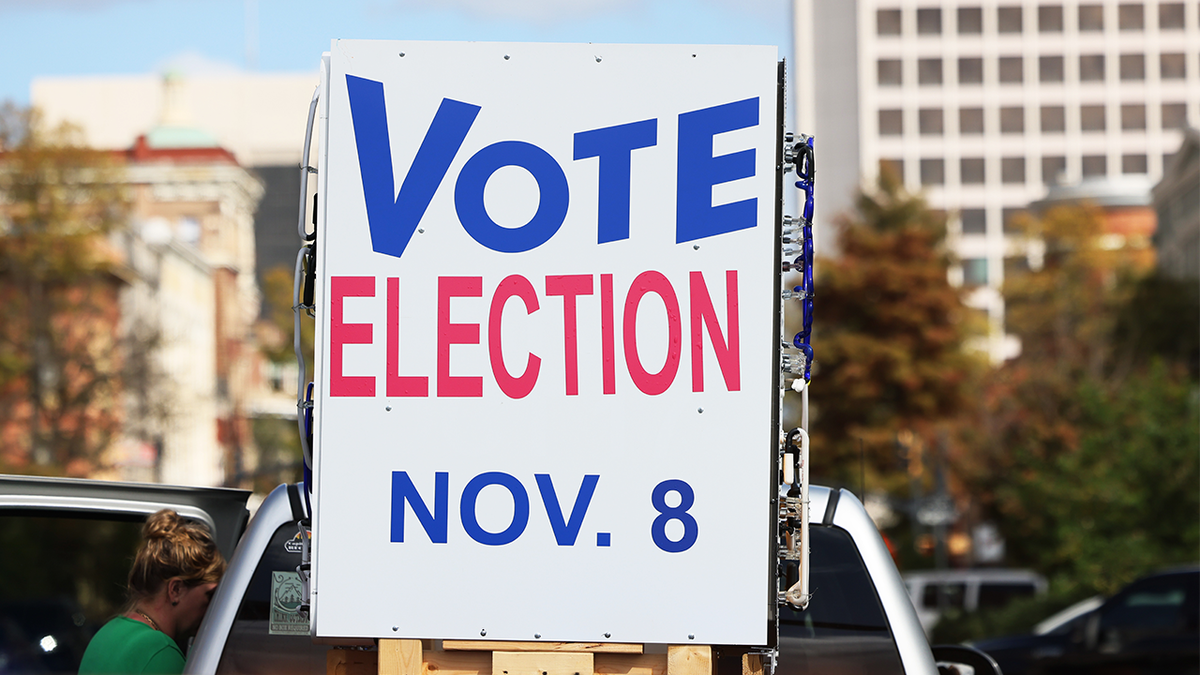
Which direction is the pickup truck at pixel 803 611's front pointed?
away from the camera

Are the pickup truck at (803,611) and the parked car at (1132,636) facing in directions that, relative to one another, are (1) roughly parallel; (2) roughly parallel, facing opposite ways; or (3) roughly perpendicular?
roughly perpendicular

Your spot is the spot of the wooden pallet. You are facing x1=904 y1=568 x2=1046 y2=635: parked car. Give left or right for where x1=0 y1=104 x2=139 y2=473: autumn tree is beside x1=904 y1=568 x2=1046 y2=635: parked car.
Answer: left

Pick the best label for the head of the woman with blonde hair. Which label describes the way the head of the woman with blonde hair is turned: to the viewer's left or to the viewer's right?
to the viewer's right

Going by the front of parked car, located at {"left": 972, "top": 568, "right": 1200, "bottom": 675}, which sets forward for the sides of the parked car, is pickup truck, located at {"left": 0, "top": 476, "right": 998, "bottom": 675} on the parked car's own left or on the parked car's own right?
on the parked car's own left

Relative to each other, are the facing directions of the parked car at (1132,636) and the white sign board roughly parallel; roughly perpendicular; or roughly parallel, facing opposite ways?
roughly perpendicular

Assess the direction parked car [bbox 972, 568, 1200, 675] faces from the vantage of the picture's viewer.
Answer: facing to the left of the viewer
